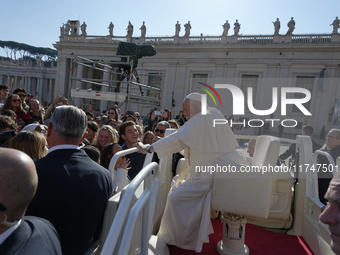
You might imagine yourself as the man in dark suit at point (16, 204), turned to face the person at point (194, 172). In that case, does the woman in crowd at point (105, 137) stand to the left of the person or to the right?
left

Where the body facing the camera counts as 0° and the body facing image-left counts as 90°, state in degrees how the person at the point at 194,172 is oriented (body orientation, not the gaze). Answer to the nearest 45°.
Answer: approximately 90°

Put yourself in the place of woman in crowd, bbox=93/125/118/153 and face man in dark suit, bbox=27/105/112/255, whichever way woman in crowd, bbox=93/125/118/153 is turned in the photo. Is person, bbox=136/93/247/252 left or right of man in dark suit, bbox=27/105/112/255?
left
